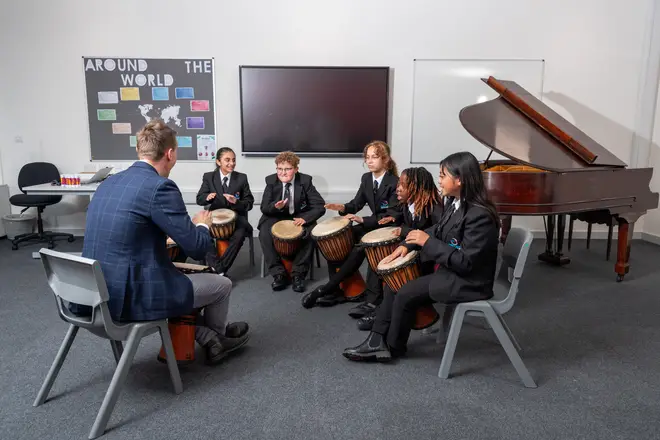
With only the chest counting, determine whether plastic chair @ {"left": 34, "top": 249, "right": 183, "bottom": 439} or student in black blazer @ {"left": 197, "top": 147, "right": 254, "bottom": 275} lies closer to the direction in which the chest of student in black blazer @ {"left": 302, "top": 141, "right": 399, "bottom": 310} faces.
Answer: the plastic chair

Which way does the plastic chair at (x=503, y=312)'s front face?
to the viewer's left

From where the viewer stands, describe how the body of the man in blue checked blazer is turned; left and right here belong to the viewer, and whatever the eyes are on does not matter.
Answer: facing away from the viewer and to the right of the viewer

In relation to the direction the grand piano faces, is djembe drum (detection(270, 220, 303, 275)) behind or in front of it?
behind

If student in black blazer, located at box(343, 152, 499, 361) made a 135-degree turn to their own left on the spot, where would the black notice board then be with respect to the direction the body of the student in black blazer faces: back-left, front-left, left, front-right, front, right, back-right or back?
back

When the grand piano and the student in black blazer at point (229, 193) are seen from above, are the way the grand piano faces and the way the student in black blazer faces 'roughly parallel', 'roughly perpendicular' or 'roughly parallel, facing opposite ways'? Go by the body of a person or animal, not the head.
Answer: roughly perpendicular

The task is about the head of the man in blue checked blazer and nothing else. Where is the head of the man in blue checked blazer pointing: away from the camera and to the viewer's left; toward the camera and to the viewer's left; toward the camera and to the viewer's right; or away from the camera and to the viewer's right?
away from the camera and to the viewer's right

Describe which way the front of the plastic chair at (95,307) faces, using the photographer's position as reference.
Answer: facing away from the viewer and to the right of the viewer

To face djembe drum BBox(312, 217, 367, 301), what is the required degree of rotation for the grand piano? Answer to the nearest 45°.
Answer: approximately 180°

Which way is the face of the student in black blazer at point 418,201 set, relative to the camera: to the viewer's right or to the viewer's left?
to the viewer's left

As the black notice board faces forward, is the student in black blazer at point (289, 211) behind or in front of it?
in front

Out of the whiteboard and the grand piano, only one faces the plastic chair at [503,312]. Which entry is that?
the whiteboard

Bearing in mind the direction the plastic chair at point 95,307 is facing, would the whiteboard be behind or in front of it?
in front

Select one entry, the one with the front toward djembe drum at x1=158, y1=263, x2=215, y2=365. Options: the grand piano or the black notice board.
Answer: the black notice board

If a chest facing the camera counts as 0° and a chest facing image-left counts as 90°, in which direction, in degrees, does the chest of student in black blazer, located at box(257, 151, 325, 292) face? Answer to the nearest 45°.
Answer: approximately 0°

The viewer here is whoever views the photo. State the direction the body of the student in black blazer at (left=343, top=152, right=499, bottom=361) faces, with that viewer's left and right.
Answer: facing to the left of the viewer
